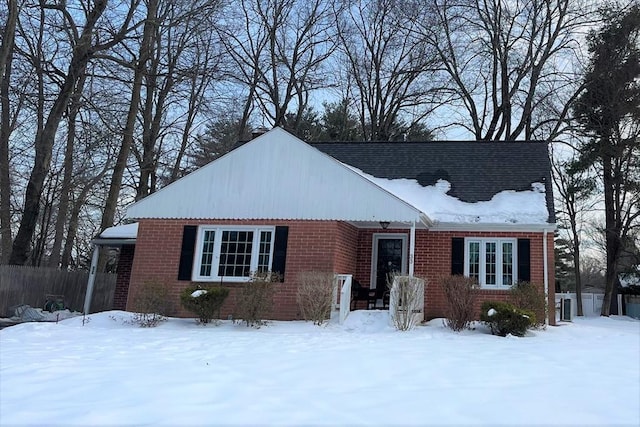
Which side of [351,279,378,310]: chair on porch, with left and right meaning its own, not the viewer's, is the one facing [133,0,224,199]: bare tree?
back

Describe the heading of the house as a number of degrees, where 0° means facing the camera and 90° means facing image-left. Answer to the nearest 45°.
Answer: approximately 0°

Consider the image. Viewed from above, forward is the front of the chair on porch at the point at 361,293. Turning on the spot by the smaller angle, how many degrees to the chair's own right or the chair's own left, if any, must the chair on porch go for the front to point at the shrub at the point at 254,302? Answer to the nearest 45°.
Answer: approximately 90° to the chair's own right

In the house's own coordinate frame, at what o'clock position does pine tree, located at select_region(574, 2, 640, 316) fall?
The pine tree is roughly at 8 o'clock from the house.

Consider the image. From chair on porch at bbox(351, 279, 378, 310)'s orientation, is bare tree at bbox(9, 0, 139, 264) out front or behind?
behind

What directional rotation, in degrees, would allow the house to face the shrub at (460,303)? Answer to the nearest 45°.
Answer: approximately 45° to its left

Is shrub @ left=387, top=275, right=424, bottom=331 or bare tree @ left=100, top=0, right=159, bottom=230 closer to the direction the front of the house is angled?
the shrub

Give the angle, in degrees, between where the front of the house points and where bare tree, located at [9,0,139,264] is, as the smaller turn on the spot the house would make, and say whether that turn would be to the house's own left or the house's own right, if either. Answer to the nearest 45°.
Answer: approximately 90° to the house's own right

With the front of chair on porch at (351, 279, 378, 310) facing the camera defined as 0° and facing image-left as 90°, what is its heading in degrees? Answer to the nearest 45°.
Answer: approximately 315°

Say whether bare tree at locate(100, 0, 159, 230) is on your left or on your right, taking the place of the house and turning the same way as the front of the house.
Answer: on your right

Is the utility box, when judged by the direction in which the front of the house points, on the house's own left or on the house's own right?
on the house's own left

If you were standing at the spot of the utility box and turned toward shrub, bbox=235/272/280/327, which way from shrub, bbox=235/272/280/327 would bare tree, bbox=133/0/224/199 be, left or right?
right
